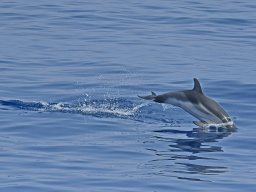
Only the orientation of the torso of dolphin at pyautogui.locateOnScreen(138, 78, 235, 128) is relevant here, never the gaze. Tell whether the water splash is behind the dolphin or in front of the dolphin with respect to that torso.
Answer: behind

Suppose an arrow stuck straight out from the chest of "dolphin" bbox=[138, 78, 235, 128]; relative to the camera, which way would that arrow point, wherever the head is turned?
to the viewer's right

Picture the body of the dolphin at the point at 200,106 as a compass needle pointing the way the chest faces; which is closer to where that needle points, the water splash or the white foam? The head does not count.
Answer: the white foam
